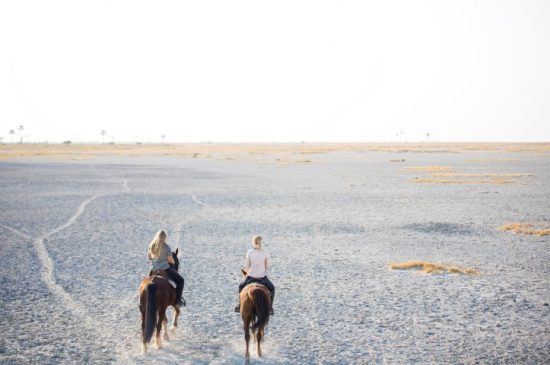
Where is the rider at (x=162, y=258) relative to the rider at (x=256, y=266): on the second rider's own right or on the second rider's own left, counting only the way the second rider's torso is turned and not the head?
on the second rider's own left

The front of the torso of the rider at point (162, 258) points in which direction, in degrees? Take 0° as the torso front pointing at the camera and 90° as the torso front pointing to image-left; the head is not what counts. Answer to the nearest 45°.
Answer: approximately 225°

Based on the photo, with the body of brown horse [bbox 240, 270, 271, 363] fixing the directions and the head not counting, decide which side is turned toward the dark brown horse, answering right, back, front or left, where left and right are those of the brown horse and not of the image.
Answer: left

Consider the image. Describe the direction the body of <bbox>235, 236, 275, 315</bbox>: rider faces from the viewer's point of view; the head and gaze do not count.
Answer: away from the camera

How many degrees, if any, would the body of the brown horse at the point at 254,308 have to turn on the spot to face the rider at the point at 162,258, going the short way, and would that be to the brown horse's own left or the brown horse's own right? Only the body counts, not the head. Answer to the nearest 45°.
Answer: approximately 45° to the brown horse's own left

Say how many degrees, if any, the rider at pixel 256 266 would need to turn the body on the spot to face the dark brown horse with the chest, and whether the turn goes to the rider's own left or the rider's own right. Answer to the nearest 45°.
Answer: approximately 90° to the rider's own left

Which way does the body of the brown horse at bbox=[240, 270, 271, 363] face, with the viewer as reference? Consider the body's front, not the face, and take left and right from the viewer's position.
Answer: facing away from the viewer

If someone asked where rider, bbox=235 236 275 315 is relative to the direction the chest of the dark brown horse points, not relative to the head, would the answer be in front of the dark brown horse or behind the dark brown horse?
in front

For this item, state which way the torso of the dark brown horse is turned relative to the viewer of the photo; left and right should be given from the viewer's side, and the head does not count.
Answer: facing away from the viewer and to the right of the viewer

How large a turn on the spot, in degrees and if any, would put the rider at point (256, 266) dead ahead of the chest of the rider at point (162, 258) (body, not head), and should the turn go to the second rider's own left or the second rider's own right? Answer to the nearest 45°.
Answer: approximately 90° to the second rider's own right
